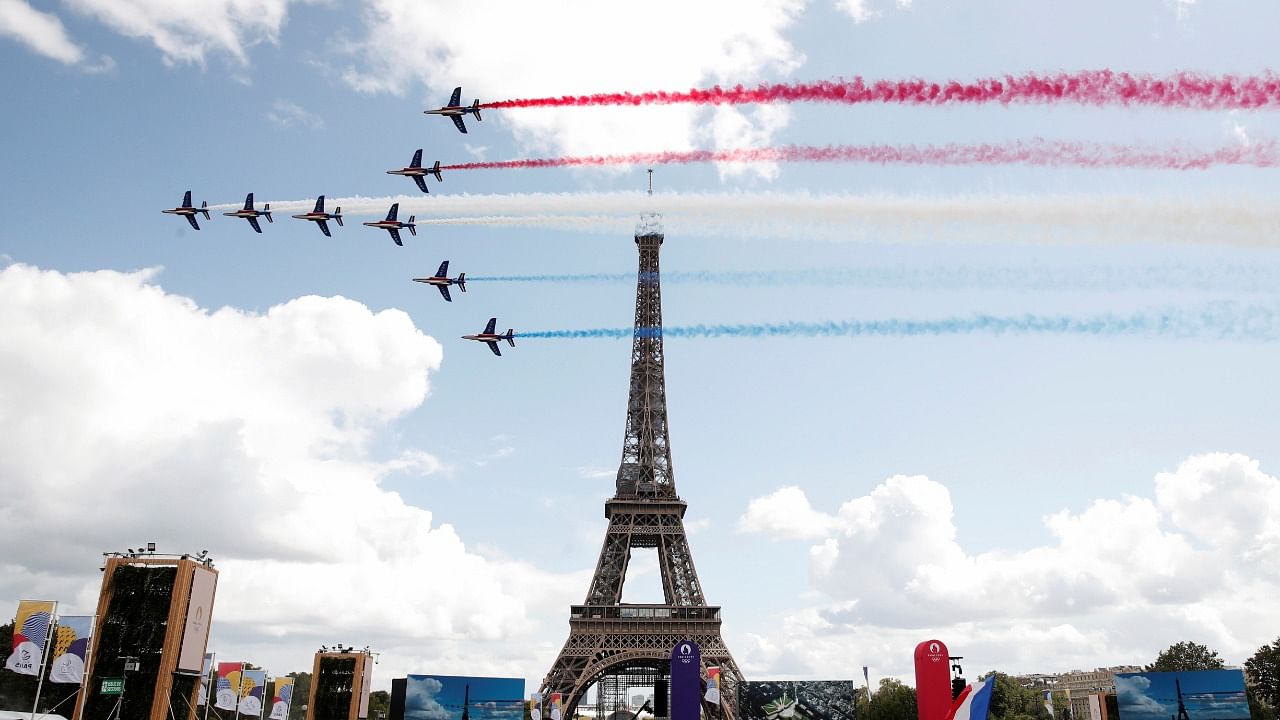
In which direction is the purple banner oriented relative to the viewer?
toward the camera

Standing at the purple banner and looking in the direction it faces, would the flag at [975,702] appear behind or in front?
in front
